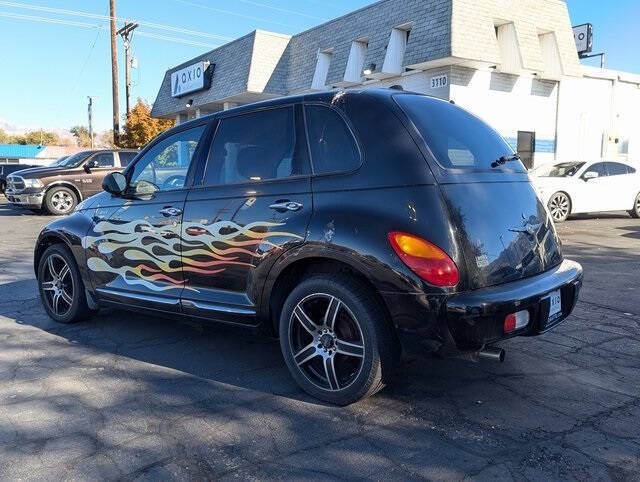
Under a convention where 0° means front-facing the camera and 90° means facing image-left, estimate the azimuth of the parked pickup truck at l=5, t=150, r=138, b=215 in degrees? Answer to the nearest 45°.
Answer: approximately 45°

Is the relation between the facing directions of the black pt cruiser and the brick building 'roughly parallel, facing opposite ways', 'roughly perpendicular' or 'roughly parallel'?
roughly perpendicular

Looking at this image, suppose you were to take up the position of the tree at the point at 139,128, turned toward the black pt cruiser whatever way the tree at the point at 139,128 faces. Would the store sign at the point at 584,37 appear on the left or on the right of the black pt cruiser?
left

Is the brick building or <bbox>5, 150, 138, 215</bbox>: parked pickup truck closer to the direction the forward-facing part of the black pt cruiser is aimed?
the parked pickup truck

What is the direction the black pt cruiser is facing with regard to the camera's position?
facing away from the viewer and to the left of the viewer

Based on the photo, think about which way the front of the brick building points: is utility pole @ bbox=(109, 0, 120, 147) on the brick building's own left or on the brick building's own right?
on the brick building's own right

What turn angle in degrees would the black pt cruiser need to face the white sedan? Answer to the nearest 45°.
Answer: approximately 90° to its right

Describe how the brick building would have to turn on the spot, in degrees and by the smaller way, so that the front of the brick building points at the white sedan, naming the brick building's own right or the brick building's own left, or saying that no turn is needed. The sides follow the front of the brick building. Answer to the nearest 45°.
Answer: approximately 45° to the brick building's own left

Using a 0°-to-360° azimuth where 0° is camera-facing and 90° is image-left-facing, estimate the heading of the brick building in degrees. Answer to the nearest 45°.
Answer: approximately 45°

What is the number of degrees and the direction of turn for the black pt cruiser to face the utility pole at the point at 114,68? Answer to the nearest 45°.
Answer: approximately 45° to its right

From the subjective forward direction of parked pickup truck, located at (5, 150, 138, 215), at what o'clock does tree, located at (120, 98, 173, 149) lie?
The tree is roughly at 5 o'clock from the parked pickup truck.

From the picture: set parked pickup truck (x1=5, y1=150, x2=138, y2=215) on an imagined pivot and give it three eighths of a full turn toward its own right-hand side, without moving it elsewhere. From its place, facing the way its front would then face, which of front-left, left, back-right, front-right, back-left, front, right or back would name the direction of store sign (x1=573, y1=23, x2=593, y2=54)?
right

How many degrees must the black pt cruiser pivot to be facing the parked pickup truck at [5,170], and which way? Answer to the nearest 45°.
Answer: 0° — it already faces it
